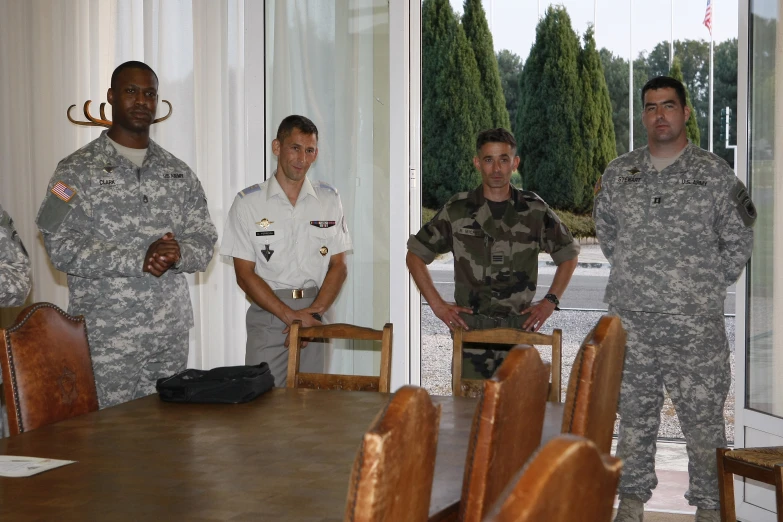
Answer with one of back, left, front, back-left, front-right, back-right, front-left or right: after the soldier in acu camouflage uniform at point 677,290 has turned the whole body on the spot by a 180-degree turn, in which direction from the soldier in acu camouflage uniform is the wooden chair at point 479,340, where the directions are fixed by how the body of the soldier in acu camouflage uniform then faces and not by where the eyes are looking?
back-left

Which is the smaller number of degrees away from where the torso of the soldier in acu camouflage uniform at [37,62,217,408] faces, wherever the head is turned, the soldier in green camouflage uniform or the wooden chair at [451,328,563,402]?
the wooden chair

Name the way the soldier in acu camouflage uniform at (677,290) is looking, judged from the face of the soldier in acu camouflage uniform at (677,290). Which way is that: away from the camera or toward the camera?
toward the camera

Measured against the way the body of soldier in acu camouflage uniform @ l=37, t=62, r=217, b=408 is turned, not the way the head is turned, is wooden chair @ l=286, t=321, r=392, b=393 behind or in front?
in front

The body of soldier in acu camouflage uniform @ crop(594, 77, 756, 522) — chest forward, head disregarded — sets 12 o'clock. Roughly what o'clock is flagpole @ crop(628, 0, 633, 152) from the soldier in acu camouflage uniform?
The flagpole is roughly at 6 o'clock from the soldier in acu camouflage uniform.

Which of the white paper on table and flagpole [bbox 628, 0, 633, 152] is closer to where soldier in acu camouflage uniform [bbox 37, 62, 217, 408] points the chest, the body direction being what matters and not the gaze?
the white paper on table

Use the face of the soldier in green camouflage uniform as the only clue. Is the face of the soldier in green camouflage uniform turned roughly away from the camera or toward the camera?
toward the camera

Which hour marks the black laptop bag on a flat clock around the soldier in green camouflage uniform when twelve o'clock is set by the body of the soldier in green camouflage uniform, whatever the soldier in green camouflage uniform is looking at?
The black laptop bag is roughly at 1 o'clock from the soldier in green camouflage uniform.

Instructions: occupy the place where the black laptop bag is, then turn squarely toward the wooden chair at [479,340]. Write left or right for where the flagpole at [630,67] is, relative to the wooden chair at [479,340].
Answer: left

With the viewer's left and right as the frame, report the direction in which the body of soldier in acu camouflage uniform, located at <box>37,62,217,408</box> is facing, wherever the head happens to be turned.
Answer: facing the viewer and to the right of the viewer

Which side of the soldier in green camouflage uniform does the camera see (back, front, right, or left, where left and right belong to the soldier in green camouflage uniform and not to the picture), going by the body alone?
front

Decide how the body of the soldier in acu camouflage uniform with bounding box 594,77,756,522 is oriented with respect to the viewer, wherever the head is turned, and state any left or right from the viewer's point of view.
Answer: facing the viewer
